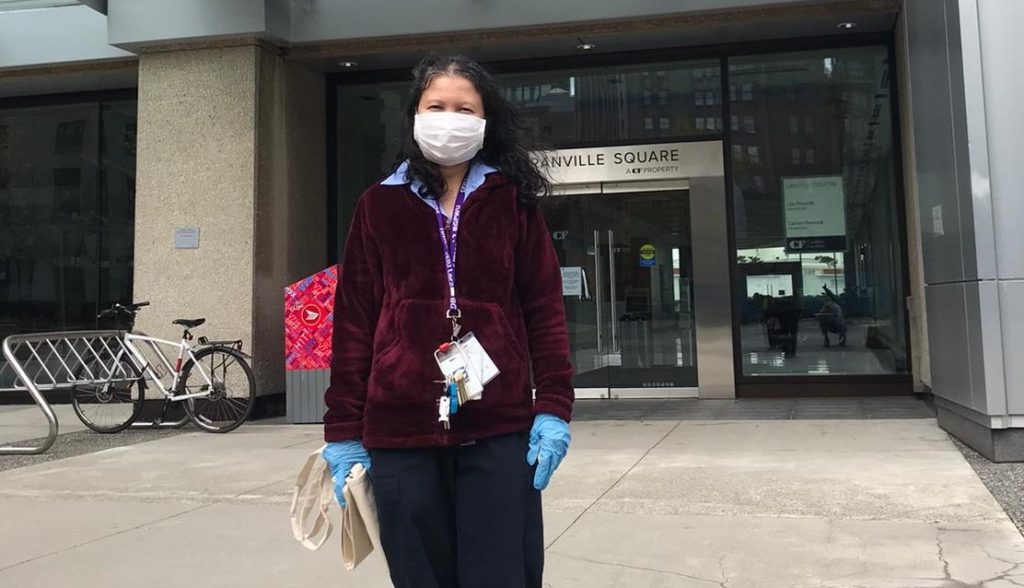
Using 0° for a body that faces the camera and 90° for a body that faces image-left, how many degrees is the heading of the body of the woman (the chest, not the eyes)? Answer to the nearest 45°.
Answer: approximately 0°

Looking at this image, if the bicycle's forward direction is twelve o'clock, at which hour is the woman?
The woman is roughly at 9 o'clock from the bicycle.

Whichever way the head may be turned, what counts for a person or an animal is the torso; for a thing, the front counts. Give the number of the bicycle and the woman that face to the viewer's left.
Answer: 1

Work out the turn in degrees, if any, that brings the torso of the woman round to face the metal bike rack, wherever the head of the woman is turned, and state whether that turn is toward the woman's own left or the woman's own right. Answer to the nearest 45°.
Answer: approximately 135° to the woman's own right

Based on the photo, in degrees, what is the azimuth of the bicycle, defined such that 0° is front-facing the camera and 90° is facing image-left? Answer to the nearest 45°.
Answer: approximately 90°

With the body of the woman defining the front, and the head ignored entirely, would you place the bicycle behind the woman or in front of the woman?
behind
